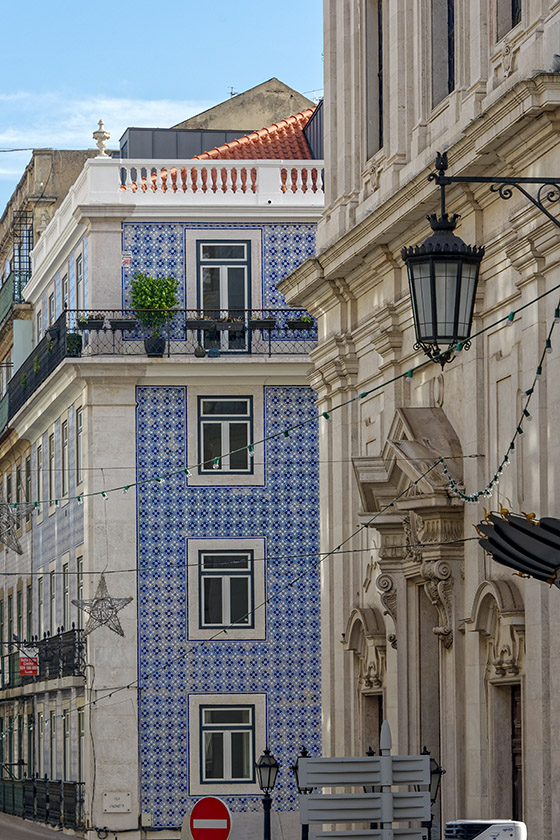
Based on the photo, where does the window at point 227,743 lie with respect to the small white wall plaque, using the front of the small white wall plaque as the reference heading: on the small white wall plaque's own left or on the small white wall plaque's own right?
on the small white wall plaque's own left

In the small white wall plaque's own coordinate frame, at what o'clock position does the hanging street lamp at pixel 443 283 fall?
The hanging street lamp is roughly at 12 o'clock from the small white wall plaque.

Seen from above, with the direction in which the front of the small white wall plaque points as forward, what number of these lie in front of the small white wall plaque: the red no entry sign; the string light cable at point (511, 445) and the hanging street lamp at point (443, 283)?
3

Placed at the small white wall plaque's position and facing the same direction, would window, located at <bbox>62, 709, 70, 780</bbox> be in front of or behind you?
behind

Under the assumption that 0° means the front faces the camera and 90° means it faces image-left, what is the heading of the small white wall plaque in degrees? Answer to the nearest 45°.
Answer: approximately 0°
